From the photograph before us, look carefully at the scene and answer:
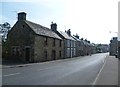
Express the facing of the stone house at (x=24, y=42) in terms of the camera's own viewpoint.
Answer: facing the viewer and to the right of the viewer
